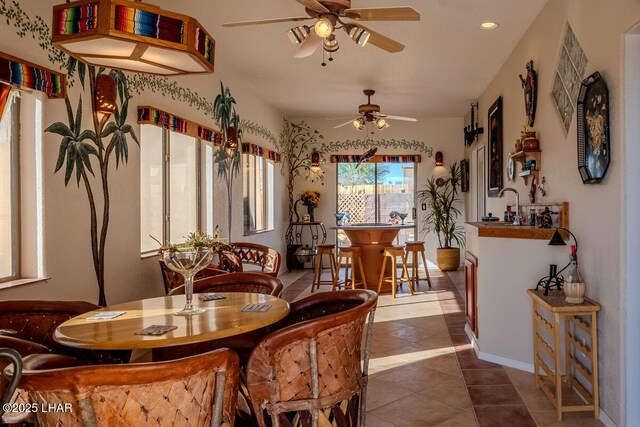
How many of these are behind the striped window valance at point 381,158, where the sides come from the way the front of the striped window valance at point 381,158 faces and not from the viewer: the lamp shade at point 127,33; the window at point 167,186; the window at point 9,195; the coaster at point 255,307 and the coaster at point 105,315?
0

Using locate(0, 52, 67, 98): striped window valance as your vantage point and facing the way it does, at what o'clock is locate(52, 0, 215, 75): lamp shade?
The lamp shade is roughly at 1 o'clock from the striped window valance.

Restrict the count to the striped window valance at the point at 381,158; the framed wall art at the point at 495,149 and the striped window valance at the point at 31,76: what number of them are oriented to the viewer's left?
1

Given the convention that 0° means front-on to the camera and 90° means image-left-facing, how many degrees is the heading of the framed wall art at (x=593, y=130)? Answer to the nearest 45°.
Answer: approximately 45°

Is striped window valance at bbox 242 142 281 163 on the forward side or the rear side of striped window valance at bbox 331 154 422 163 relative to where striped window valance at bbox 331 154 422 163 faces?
on the forward side

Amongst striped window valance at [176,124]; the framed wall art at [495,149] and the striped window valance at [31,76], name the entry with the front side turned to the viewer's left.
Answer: the framed wall art

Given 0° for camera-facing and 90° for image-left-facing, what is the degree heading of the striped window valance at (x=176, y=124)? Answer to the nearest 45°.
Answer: approximately 315°

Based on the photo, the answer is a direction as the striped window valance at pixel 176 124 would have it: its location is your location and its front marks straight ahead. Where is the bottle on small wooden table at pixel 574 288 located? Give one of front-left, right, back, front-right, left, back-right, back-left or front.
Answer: front

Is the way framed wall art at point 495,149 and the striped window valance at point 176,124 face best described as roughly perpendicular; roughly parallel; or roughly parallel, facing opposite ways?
roughly parallel, facing opposite ways

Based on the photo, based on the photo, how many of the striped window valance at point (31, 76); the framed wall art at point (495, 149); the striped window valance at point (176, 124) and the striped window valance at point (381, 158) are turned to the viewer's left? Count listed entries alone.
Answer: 1

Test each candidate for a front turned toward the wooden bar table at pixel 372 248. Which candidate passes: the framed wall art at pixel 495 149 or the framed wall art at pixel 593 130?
the framed wall art at pixel 495 149

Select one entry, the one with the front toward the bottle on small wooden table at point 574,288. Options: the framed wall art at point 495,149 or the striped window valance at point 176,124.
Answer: the striped window valance

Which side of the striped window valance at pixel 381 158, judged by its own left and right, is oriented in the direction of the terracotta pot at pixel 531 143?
front

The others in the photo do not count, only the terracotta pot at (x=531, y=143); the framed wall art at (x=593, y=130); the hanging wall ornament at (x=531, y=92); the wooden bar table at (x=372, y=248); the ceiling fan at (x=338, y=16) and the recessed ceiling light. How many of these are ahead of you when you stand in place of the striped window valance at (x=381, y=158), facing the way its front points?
6

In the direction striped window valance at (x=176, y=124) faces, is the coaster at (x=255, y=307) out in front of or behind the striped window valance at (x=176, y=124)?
in front

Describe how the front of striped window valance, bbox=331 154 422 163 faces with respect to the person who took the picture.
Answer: facing the viewer

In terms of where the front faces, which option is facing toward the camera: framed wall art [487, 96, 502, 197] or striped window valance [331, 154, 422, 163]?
the striped window valance

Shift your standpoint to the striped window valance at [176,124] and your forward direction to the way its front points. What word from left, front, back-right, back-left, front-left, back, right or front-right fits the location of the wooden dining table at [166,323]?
front-right

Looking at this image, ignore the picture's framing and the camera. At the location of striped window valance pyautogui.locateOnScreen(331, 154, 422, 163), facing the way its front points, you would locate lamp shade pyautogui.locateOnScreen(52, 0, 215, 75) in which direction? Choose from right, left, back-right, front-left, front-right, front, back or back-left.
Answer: front
